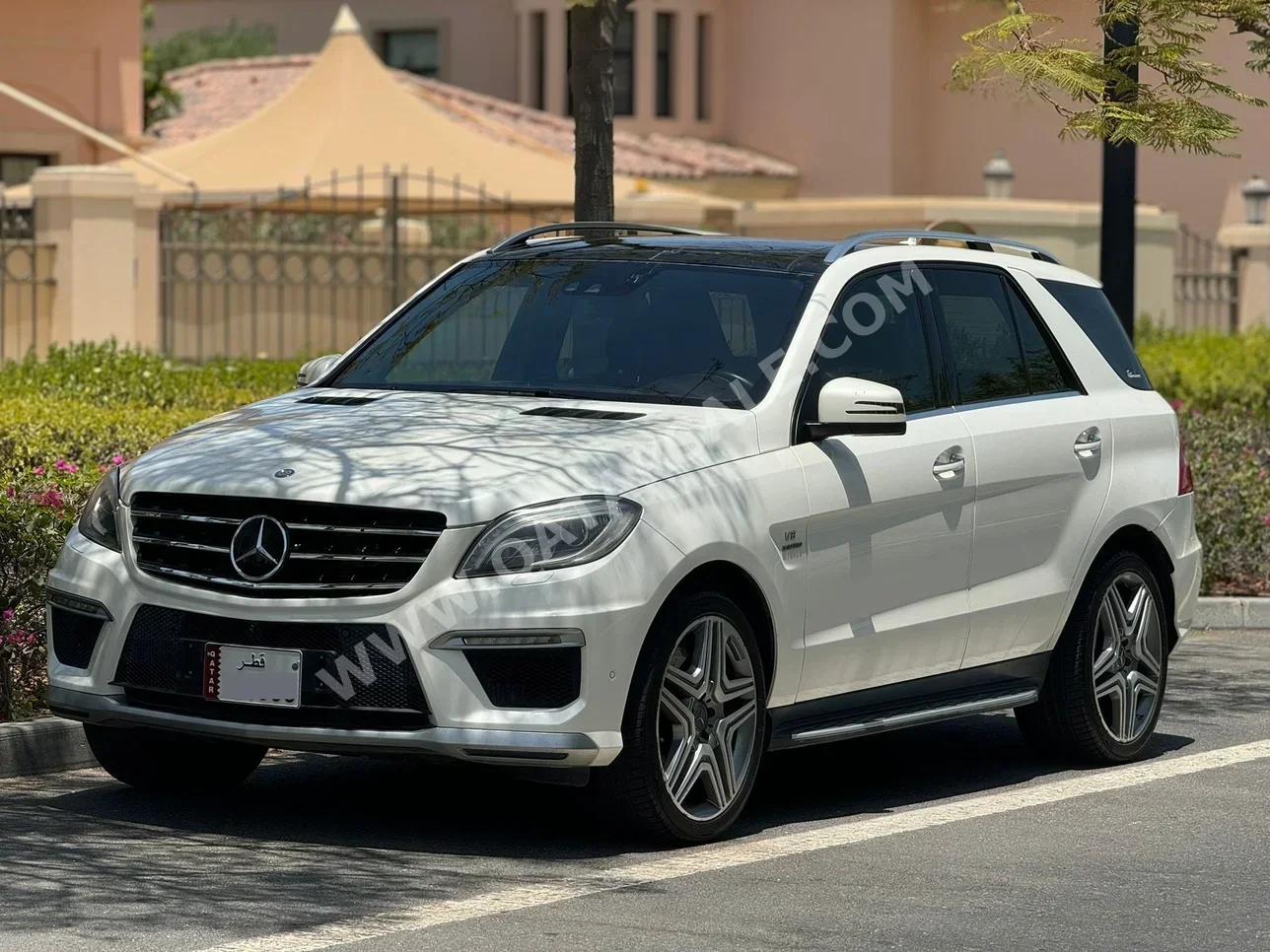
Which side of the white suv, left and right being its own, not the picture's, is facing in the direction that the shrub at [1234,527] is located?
back

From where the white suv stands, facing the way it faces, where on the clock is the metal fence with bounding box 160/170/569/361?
The metal fence is roughly at 4 o'clock from the white suv.

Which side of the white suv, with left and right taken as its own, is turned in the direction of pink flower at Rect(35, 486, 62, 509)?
right

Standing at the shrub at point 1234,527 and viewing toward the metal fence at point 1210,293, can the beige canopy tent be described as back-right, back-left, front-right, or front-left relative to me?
front-left

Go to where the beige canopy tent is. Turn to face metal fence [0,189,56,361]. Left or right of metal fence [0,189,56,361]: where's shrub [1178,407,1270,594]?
left

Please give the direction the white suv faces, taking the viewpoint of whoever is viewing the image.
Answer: facing the viewer and to the left of the viewer

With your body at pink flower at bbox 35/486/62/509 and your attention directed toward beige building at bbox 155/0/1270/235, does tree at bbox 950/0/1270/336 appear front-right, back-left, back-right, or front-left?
front-right

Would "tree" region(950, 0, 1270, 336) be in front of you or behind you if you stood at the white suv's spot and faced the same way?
behind

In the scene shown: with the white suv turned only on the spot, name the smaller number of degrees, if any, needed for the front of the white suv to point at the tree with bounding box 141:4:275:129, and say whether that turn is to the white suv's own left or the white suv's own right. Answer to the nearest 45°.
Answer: approximately 135° to the white suv's own right

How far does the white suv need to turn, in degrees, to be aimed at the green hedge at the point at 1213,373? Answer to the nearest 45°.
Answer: approximately 135° to its right

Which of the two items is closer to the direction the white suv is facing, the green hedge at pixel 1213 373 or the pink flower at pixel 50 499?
the pink flower

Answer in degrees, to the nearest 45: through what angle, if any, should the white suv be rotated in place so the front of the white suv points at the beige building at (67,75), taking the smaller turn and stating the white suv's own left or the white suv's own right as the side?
approximately 135° to the white suv's own right

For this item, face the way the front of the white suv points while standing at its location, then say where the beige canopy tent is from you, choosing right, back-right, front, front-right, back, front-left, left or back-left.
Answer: back-right
